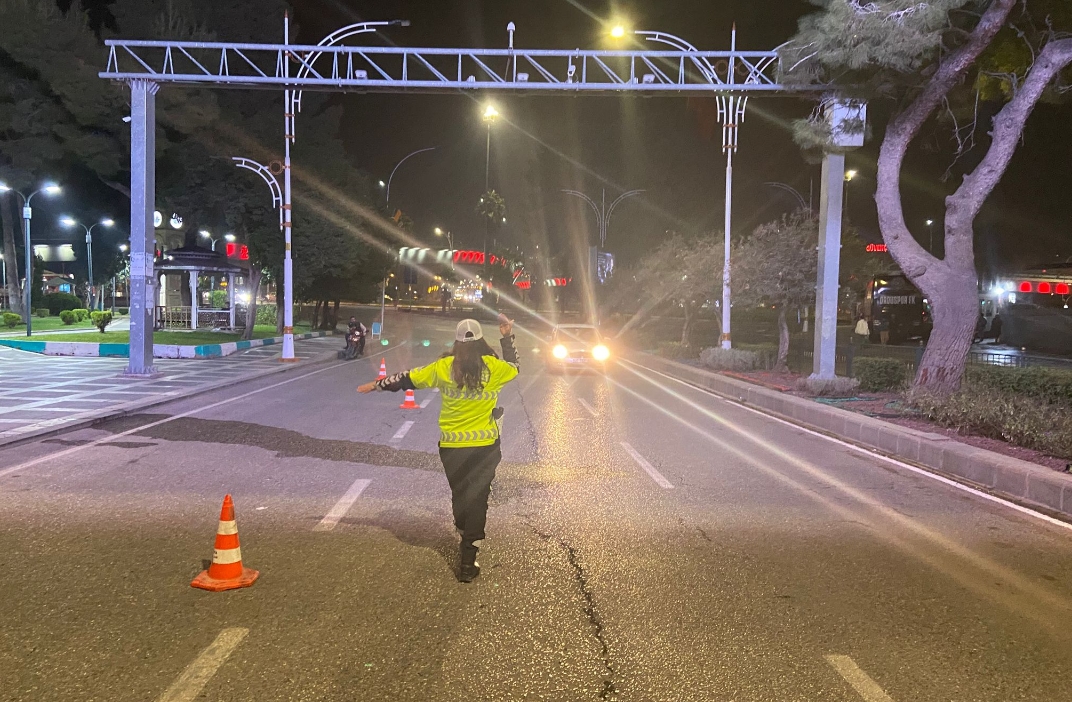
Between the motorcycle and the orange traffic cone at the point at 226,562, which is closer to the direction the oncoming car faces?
the orange traffic cone

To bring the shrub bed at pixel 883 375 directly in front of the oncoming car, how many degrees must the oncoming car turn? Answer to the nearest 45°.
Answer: approximately 45° to its left

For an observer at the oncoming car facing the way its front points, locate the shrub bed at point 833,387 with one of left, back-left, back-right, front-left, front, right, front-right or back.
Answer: front-left

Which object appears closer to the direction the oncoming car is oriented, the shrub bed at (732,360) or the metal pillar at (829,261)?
the metal pillar

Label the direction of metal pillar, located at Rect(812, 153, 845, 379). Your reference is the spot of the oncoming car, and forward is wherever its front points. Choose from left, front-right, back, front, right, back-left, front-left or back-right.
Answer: front-left

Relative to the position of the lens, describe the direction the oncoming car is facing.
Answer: facing the viewer

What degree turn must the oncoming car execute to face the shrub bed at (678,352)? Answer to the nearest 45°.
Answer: approximately 135° to its left

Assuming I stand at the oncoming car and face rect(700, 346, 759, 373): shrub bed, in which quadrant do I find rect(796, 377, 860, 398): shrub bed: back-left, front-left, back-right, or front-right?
front-right

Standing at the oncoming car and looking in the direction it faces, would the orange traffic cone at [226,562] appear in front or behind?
in front

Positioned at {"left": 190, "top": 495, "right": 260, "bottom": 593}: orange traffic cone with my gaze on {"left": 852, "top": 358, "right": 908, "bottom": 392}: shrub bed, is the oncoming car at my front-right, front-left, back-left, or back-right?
front-left

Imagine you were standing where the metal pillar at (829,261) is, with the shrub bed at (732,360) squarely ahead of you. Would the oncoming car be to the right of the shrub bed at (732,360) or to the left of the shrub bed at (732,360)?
left

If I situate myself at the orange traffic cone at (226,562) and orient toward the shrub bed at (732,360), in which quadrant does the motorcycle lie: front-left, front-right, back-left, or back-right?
front-left

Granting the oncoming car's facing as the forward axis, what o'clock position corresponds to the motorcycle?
The motorcycle is roughly at 4 o'clock from the oncoming car.
